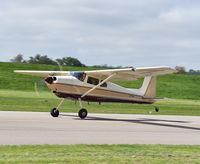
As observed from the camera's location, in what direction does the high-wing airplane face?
facing the viewer and to the left of the viewer
